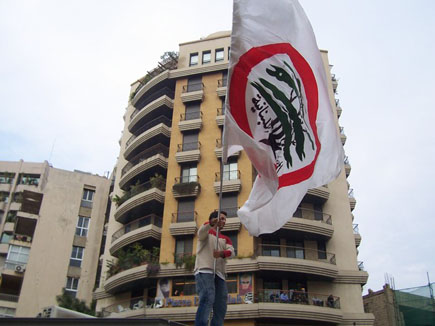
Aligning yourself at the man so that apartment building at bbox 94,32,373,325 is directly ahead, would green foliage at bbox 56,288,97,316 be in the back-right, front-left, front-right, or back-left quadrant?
front-left

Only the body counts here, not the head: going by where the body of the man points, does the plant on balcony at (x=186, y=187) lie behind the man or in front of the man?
behind

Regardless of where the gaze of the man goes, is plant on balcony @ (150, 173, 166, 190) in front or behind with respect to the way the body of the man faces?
behind

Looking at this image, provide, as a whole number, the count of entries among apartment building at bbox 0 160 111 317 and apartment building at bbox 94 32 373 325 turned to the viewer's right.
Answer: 0

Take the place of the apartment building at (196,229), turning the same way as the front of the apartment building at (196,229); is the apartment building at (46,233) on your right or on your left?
on your right

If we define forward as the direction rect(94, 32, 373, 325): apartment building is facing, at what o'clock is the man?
The man is roughly at 12 o'clock from the apartment building.

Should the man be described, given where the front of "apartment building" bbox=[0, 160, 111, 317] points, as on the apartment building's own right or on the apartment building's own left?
on the apartment building's own left

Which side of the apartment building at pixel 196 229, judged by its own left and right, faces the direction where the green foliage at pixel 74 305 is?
right

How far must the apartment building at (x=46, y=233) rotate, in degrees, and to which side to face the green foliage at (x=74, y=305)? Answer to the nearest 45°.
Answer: approximately 45° to its left

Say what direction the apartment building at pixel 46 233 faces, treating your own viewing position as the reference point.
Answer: facing the viewer and to the left of the viewer

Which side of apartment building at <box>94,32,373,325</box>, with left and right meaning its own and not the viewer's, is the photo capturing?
front

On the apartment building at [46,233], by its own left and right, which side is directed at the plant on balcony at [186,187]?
left

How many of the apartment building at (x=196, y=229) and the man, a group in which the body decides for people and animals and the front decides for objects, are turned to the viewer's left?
0

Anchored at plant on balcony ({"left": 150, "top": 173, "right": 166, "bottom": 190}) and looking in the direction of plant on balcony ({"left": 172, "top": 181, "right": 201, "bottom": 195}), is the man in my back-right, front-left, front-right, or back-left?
front-right

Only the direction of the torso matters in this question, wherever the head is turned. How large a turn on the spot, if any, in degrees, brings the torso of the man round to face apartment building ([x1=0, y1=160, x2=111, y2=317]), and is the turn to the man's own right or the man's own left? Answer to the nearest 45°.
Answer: approximately 180°
